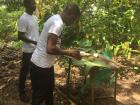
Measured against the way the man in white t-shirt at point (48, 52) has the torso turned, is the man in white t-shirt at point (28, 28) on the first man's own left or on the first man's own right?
on the first man's own left

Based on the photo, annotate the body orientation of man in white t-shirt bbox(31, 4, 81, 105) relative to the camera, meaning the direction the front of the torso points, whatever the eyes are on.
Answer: to the viewer's right
